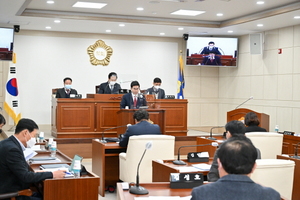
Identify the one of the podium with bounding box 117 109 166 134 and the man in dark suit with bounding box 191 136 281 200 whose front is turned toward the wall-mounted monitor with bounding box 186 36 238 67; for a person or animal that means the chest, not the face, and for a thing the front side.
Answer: the man in dark suit

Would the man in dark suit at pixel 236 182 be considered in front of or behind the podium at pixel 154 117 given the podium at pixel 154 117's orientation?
in front

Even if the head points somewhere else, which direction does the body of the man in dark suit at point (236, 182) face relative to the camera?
away from the camera

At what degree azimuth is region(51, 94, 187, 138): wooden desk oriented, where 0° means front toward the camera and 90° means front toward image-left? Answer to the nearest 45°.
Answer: approximately 0°

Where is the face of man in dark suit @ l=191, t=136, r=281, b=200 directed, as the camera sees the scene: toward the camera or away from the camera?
away from the camera

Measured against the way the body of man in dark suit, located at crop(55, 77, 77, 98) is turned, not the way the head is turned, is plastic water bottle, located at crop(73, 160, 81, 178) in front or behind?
in front

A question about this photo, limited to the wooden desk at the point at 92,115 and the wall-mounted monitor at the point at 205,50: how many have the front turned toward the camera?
2

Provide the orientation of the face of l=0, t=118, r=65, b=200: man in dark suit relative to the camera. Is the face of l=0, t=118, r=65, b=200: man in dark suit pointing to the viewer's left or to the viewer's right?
to the viewer's right

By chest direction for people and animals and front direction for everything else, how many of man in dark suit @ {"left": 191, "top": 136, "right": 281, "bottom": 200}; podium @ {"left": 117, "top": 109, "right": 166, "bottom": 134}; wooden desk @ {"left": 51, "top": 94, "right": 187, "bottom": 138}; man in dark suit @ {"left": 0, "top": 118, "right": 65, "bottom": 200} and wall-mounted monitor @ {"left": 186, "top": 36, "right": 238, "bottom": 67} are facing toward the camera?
3
